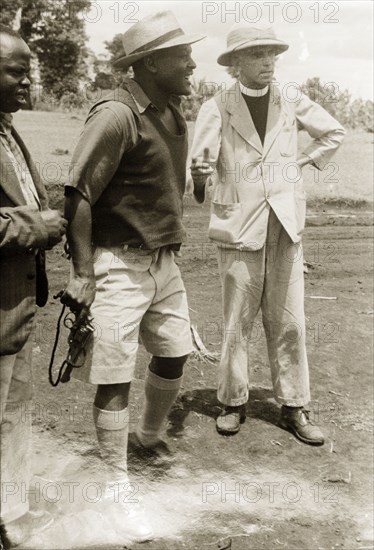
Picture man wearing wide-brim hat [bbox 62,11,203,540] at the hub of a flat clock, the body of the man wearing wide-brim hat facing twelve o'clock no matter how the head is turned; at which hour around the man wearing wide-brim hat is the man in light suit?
The man in light suit is roughly at 9 o'clock from the man wearing wide-brim hat.

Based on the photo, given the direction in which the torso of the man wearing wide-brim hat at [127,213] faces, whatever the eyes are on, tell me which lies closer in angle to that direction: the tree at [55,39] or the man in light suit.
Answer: the man in light suit

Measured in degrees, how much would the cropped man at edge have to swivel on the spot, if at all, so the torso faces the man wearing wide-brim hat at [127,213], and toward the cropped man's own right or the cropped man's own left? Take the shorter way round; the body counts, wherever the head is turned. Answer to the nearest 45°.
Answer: approximately 90° to the cropped man's own left

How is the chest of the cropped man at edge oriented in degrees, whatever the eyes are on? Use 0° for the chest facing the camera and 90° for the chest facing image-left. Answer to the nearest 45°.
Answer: approximately 315°

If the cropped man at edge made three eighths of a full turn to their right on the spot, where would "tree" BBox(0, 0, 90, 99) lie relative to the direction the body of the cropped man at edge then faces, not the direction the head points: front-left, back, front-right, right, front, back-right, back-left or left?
right

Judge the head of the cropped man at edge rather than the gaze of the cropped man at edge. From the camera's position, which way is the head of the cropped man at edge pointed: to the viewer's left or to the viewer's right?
to the viewer's right

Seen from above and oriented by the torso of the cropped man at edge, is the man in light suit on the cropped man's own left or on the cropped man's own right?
on the cropped man's own left

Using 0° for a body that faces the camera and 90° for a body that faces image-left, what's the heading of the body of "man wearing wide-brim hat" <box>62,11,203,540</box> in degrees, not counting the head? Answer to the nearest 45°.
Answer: approximately 315°

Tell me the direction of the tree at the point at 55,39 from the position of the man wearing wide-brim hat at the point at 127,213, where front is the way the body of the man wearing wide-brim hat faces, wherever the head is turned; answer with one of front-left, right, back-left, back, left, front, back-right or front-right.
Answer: back-left
